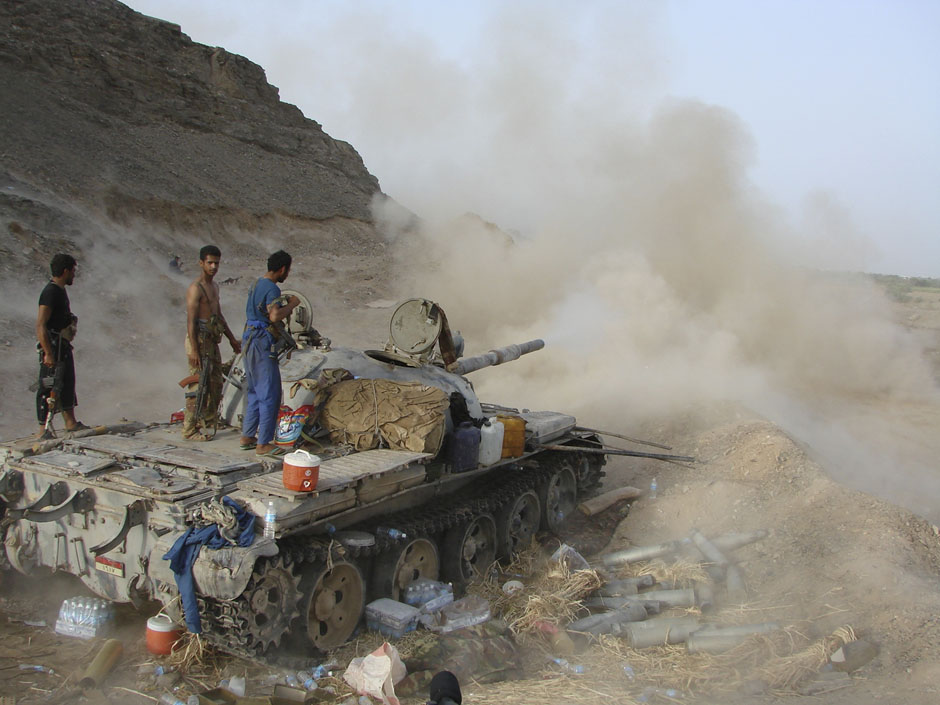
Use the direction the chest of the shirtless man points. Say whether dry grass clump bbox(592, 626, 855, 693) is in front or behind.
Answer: in front

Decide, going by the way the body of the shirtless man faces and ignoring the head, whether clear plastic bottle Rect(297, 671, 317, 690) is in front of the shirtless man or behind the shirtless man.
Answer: in front

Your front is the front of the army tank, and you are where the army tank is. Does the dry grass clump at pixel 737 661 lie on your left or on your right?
on your right

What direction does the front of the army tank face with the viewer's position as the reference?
facing away from the viewer and to the right of the viewer

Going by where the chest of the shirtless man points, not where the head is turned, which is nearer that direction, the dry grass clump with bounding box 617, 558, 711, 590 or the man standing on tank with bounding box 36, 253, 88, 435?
the dry grass clump

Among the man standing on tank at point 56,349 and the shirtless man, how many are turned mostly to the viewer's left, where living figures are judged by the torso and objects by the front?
0

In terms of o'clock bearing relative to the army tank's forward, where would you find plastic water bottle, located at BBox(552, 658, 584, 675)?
The plastic water bottle is roughly at 2 o'clock from the army tank.

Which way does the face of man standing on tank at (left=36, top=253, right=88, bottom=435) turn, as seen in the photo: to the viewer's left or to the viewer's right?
to the viewer's right

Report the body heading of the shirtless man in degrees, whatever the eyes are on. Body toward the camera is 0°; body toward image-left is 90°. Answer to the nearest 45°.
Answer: approximately 315°

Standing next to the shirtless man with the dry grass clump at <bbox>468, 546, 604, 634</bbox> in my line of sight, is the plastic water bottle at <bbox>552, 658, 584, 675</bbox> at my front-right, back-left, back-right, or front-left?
front-right

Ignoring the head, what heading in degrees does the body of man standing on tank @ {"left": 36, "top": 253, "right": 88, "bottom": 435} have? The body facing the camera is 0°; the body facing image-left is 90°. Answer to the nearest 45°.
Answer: approximately 270°
